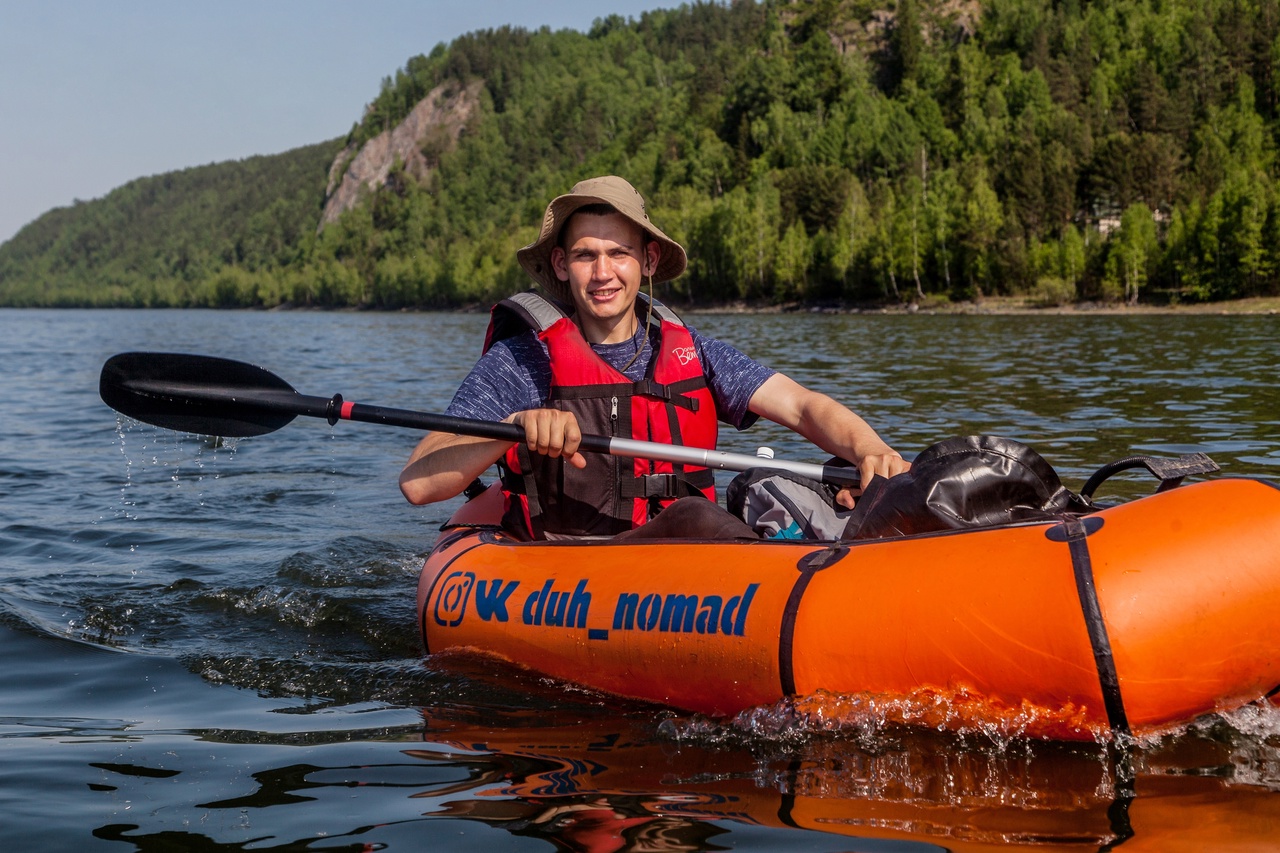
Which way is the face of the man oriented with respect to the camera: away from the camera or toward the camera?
toward the camera

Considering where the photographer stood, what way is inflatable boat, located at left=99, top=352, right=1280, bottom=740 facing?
facing the viewer and to the right of the viewer
